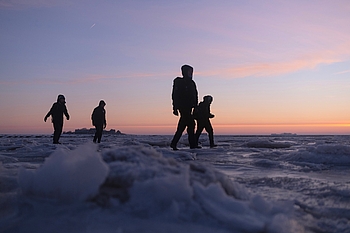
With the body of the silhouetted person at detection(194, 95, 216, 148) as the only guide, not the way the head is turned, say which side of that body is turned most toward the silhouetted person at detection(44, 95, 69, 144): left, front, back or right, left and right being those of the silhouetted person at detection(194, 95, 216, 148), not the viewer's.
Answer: back

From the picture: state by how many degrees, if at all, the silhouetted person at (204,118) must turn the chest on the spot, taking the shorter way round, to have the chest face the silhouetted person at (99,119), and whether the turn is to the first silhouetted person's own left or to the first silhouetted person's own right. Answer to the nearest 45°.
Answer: approximately 135° to the first silhouetted person's own left

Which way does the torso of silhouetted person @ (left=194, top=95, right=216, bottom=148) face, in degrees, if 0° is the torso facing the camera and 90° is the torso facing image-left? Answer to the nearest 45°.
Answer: approximately 270°

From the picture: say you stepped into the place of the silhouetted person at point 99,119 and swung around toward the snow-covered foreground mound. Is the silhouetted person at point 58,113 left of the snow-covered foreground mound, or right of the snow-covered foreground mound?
right

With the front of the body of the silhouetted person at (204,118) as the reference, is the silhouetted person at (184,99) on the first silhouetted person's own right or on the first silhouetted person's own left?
on the first silhouetted person's own right
